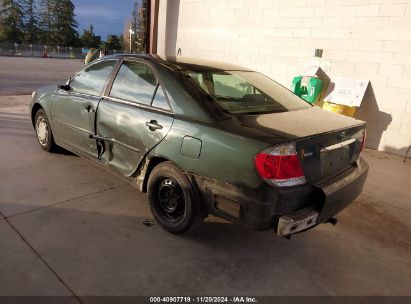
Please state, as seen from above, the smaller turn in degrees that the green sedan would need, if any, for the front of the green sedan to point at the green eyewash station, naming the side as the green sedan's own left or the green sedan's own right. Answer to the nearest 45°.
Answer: approximately 90° to the green sedan's own right

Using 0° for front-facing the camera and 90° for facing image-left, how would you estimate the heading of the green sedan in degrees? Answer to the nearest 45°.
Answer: approximately 135°
